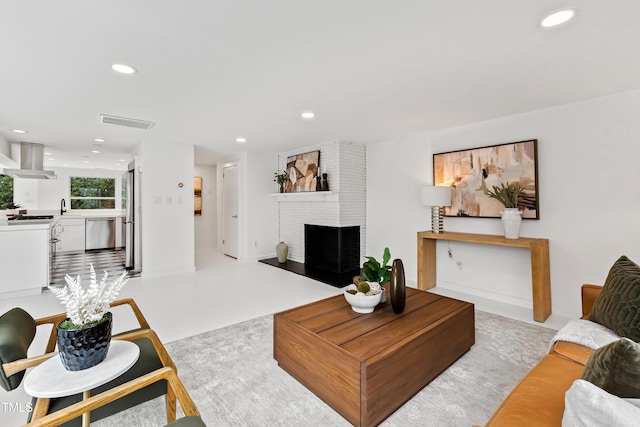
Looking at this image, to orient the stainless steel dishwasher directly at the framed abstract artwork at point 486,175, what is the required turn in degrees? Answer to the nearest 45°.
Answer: approximately 45° to its left

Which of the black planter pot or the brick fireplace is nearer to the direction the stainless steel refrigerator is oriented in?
the black planter pot

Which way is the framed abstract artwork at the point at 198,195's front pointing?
toward the camera

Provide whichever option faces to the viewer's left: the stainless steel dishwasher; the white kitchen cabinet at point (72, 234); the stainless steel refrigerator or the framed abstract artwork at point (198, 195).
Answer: the stainless steel refrigerator

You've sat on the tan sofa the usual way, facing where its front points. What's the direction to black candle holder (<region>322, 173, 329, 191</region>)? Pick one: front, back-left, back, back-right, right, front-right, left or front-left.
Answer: front-right

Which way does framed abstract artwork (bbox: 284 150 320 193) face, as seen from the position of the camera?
facing the viewer and to the left of the viewer

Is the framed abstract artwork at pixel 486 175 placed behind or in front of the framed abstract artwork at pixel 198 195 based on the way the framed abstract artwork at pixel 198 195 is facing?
in front

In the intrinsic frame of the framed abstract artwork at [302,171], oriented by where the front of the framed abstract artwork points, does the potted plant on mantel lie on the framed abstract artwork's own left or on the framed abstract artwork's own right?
on the framed abstract artwork's own right

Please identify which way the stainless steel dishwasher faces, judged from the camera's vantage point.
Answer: facing the viewer

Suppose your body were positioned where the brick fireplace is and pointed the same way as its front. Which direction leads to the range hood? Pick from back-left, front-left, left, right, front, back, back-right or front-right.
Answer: front-right

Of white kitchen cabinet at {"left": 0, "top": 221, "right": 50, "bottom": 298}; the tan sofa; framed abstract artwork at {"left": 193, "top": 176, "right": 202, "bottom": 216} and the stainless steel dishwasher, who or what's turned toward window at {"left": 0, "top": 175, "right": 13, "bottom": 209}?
the tan sofa

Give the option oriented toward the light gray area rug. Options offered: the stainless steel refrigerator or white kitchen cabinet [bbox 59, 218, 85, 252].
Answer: the white kitchen cabinet

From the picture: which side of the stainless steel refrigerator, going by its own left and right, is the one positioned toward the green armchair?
left

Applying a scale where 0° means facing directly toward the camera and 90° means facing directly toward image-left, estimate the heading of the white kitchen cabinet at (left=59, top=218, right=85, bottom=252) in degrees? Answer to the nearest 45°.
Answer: approximately 0°

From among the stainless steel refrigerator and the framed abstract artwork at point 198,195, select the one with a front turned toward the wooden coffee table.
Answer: the framed abstract artwork
